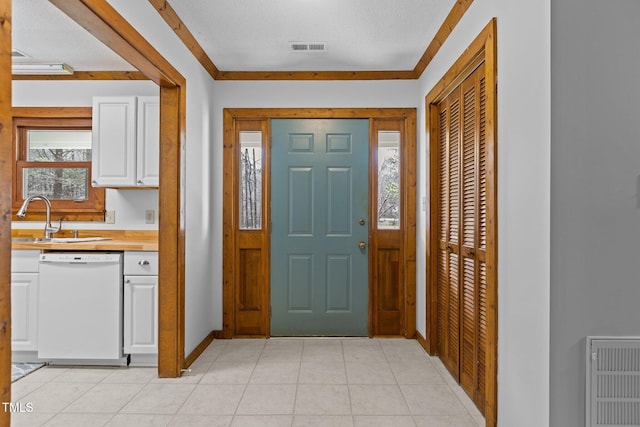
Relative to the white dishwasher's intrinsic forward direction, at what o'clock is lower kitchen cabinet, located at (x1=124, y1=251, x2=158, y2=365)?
The lower kitchen cabinet is roughly at 10 o'clock from the white dishwasher.

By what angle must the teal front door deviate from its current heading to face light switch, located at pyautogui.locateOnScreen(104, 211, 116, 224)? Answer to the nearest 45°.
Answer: approximately 90° to its right

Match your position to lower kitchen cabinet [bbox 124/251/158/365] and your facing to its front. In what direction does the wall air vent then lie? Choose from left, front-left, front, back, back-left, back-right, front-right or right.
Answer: front-left

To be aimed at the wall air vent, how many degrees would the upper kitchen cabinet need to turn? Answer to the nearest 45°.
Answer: approximately 45° to its left

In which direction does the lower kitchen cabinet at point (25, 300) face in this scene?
toward the camera

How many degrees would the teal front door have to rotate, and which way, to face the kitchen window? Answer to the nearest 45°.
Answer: approximately 90° to its right

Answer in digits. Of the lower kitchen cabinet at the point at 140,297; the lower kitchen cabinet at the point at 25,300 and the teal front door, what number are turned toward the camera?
3

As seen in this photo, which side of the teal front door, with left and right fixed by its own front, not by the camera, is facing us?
front

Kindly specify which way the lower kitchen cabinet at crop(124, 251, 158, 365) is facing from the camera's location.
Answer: facing the viewer

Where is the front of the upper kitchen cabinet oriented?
toward the camera
